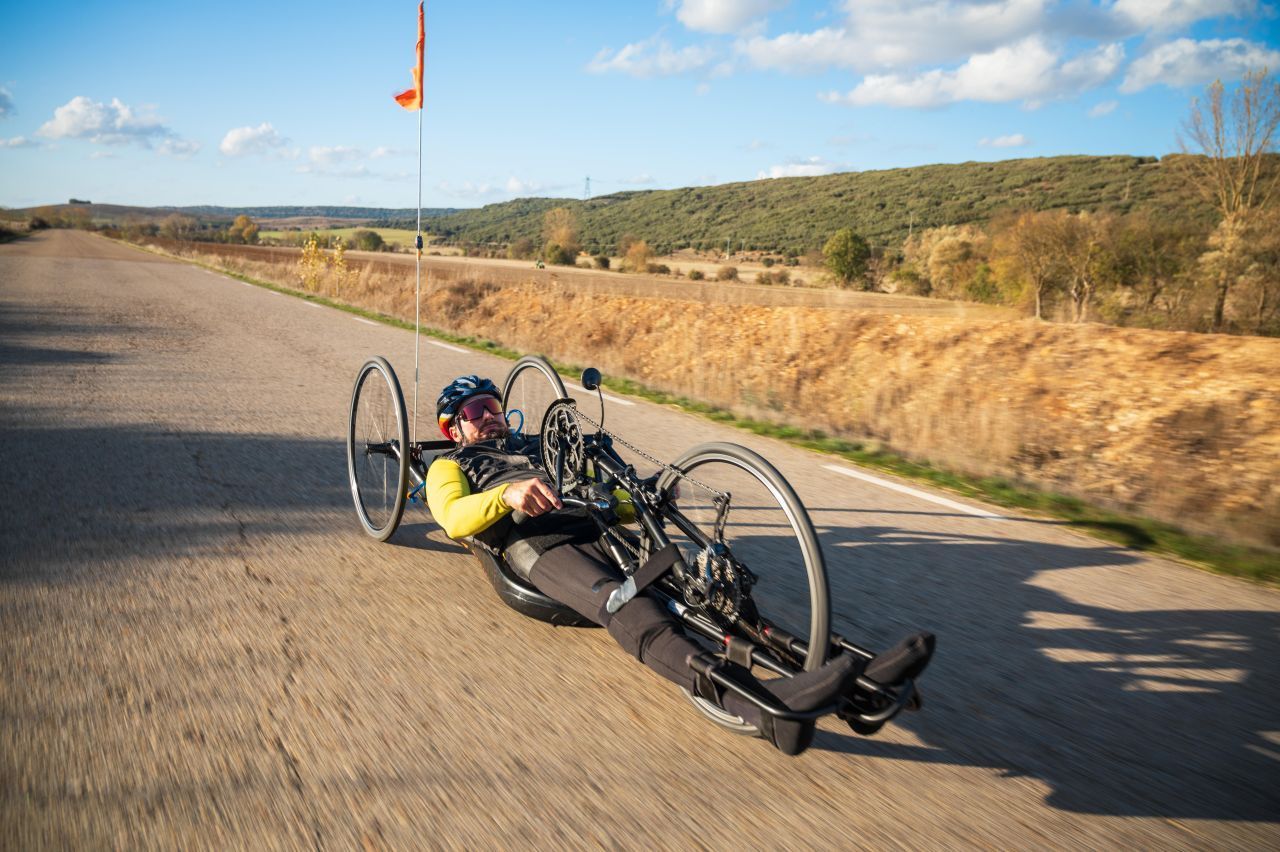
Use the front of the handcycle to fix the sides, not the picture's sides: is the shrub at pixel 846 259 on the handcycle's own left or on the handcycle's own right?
on the handcycle's own left

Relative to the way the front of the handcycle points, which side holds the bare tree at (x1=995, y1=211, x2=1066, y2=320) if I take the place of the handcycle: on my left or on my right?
on my left

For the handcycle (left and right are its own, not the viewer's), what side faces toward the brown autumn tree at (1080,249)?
left

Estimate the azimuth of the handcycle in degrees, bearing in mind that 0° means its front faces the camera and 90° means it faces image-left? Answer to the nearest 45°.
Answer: approximately 315°
